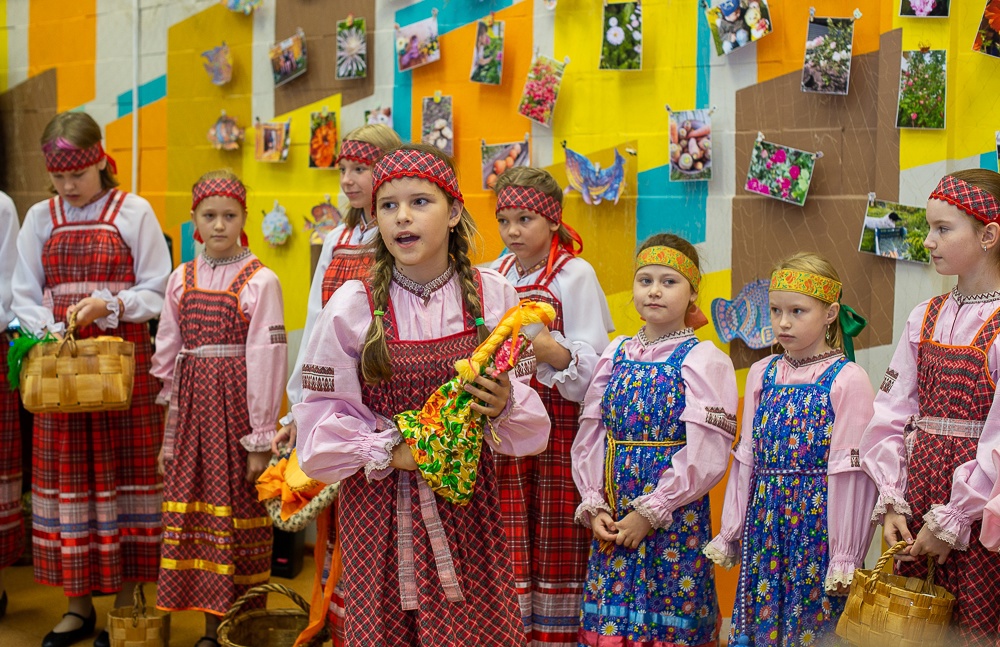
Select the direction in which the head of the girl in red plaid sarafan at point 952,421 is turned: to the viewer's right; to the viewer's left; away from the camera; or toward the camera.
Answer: to the viewer's left

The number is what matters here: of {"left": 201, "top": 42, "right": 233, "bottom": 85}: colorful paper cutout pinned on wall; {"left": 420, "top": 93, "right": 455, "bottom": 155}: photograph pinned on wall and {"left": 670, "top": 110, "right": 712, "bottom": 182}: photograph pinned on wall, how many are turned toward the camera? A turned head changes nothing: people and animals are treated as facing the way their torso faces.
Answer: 3

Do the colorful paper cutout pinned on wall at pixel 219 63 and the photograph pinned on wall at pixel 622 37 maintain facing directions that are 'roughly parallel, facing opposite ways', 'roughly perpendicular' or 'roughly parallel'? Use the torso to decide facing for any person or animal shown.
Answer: roughly parallel

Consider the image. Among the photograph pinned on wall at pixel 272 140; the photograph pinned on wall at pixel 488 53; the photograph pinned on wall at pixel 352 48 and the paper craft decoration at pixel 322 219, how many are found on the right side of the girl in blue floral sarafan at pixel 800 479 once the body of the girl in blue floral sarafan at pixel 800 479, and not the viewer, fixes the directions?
4

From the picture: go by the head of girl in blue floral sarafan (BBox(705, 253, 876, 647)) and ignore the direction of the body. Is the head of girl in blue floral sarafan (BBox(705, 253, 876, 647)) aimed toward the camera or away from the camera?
toward the camera

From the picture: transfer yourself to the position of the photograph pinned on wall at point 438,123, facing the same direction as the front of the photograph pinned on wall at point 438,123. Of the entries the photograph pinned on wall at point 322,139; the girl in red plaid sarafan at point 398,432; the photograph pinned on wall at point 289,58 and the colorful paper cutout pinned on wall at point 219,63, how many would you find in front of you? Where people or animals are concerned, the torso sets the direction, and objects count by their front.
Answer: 1

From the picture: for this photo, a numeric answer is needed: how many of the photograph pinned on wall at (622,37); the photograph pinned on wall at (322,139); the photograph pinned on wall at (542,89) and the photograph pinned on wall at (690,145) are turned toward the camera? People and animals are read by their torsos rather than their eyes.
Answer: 4

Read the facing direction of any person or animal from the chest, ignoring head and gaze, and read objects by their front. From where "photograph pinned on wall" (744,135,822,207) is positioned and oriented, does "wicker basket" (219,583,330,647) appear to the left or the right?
on its right

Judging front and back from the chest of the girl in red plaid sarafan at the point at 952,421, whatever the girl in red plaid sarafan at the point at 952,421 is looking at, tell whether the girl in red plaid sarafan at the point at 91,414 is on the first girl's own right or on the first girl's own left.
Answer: on the first girl's own right

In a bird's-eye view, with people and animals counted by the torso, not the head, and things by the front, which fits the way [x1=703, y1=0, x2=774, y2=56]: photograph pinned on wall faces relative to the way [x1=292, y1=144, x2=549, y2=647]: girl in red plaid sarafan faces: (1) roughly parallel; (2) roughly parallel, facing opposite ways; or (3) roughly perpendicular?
roughly parallel

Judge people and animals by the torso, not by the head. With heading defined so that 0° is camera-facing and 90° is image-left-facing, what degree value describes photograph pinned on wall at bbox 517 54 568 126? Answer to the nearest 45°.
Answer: approximately 0°

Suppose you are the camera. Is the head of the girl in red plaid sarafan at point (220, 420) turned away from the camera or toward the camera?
toward the camera

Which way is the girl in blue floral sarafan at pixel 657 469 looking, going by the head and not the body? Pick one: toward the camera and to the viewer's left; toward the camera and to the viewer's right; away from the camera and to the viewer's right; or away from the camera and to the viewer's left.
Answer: toward the camera and to the viewer's left

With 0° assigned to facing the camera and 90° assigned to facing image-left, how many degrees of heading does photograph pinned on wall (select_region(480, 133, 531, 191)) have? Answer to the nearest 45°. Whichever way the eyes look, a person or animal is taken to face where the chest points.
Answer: approximately 0°

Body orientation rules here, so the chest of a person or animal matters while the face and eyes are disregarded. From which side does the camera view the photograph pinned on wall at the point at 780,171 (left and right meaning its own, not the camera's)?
front
